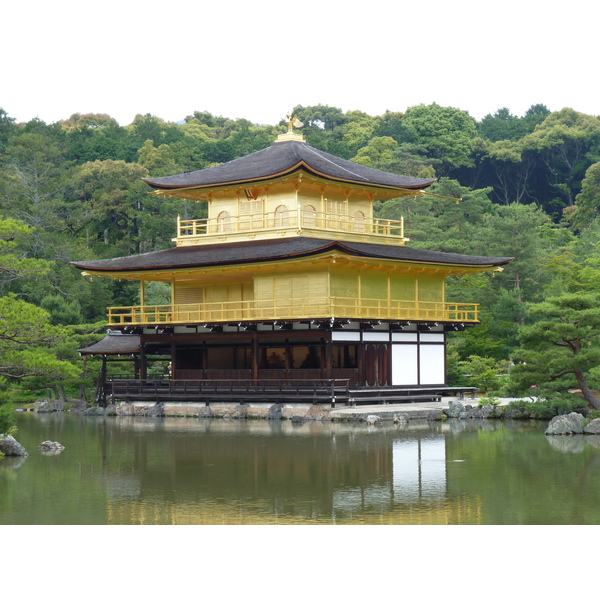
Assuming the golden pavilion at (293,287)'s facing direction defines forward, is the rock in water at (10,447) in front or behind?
in front

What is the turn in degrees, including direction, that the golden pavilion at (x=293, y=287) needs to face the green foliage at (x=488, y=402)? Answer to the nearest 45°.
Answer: approximately 90° to its left

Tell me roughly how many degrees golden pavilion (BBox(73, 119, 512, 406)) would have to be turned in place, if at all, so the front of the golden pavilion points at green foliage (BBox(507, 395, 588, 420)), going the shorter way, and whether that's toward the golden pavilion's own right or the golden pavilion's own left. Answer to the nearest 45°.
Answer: approximately 90° to the golden pavilion's own left

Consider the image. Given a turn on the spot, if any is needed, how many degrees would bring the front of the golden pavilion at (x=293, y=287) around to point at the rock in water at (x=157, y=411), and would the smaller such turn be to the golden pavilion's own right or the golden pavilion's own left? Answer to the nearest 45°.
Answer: approximately 45° to the golden pavilion's own right

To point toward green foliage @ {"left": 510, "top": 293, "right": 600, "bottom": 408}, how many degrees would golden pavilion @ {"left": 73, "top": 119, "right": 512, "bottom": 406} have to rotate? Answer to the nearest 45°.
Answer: approximately 90° to its left

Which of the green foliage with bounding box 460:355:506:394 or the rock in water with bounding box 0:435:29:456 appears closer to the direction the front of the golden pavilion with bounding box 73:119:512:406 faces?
the rock in water

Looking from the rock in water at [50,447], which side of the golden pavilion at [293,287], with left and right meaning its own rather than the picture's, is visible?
front

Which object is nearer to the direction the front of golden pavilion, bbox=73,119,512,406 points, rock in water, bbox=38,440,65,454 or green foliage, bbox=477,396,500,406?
the rock in water

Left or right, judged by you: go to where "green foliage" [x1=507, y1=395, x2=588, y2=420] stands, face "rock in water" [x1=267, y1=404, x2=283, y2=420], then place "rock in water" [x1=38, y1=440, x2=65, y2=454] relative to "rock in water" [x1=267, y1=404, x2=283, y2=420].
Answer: left

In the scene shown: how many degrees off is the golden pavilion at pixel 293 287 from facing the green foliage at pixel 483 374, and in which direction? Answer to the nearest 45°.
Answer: approximately 135° to its left

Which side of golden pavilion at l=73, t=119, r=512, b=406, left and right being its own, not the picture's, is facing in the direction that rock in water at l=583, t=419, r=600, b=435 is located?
left

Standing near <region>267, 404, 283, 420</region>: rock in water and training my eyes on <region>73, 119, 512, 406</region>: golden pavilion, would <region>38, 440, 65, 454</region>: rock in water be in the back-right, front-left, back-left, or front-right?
back-left

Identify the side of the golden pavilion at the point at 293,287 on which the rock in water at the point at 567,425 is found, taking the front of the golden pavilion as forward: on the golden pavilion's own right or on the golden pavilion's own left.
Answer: on the golden pavilion's own left
